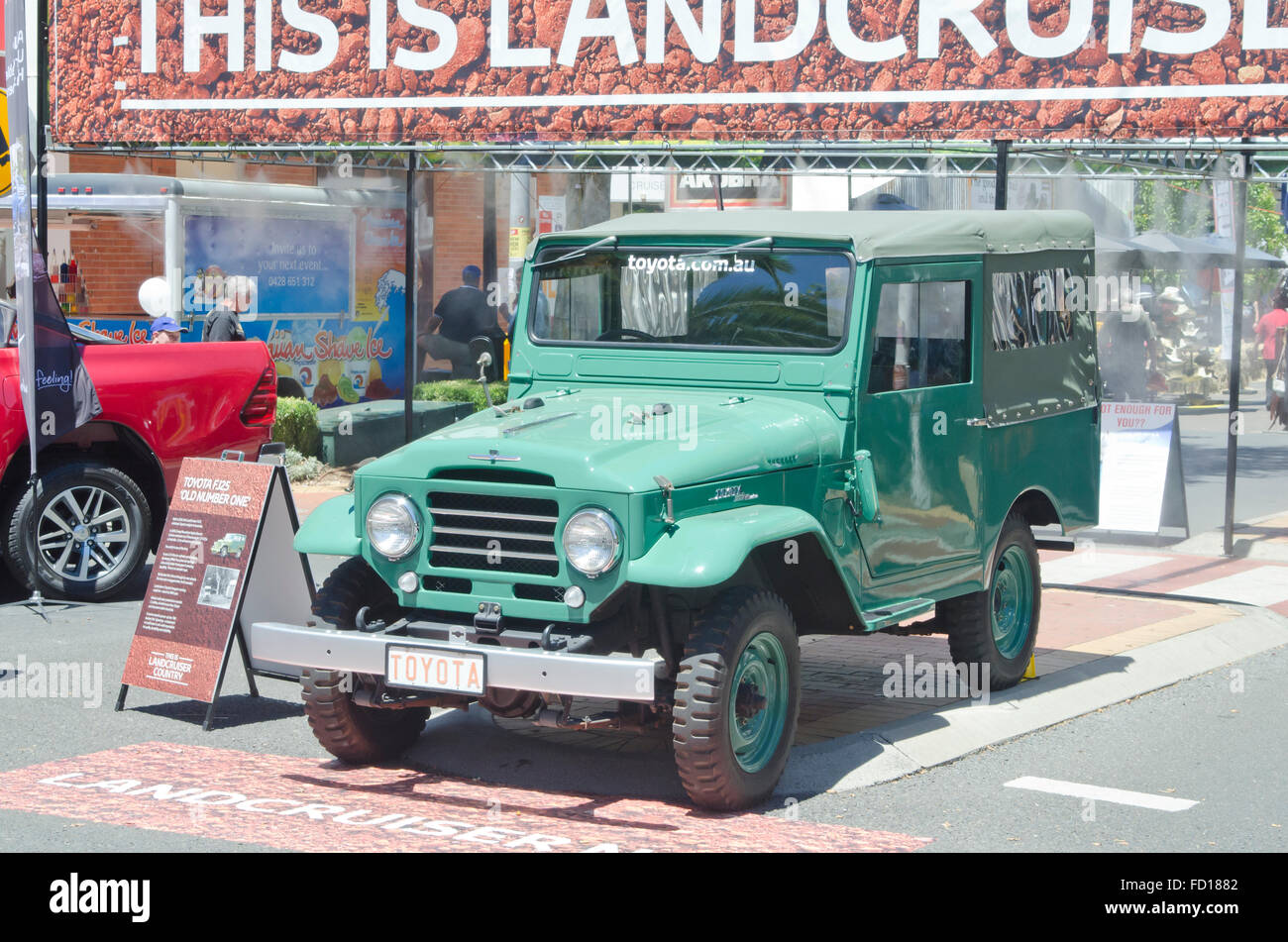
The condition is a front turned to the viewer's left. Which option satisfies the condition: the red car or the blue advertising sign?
the red car

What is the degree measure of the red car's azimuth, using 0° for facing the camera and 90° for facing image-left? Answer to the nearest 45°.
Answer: approximately 90°

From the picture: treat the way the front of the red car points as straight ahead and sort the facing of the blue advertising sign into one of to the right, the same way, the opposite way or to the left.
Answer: to the left

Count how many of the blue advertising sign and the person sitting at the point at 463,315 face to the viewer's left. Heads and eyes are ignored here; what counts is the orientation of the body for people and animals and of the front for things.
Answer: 0

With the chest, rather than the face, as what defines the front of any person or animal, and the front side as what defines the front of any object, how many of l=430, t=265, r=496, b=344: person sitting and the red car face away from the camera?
1

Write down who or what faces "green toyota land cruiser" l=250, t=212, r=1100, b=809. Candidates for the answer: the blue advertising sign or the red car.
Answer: the blue advertising sign

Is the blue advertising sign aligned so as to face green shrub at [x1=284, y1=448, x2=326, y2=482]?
yes

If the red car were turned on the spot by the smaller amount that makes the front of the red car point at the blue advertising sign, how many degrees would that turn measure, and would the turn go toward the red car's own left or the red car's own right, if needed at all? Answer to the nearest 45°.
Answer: approximately 90° to the red car's own right

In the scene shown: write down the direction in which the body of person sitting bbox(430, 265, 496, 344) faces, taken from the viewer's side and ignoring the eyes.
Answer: away from the camera

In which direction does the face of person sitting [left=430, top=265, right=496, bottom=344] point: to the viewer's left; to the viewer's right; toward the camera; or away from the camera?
away from the camera

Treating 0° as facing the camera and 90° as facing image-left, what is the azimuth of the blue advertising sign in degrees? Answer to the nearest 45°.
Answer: approximately 0°

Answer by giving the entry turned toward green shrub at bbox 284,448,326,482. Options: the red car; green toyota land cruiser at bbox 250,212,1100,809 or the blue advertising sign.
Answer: the blue advertising sign
